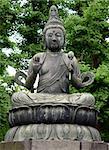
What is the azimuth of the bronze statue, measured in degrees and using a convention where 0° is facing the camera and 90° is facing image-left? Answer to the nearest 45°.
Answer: approximately 0°
